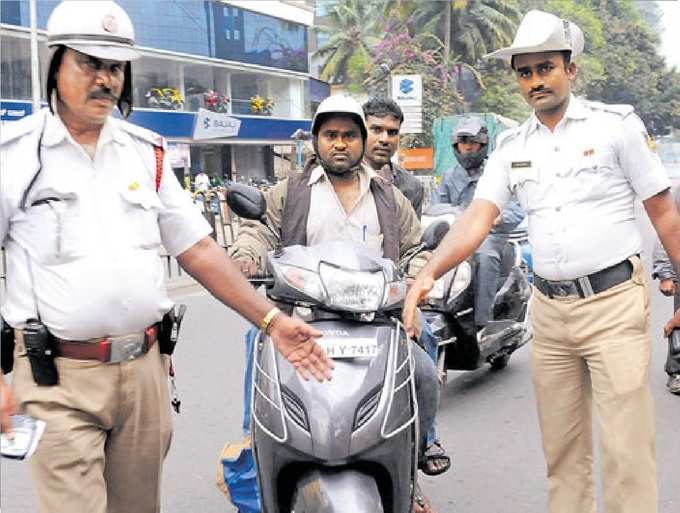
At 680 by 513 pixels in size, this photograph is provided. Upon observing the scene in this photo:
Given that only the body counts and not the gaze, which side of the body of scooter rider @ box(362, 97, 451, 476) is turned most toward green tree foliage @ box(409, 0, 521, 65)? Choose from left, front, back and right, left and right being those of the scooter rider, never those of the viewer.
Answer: back

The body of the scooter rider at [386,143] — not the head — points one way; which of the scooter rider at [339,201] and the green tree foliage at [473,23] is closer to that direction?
the scooter rider

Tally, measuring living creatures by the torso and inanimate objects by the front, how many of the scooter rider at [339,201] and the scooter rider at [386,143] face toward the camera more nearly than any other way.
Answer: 2

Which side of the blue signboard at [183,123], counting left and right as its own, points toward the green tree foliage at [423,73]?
left

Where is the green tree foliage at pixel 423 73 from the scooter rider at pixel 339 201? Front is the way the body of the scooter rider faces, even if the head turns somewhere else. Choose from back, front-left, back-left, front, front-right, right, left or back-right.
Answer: back

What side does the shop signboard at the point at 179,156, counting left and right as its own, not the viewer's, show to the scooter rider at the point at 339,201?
front

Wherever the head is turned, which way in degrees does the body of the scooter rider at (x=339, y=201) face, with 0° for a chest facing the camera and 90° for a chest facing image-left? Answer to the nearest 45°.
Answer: approximately 0°
